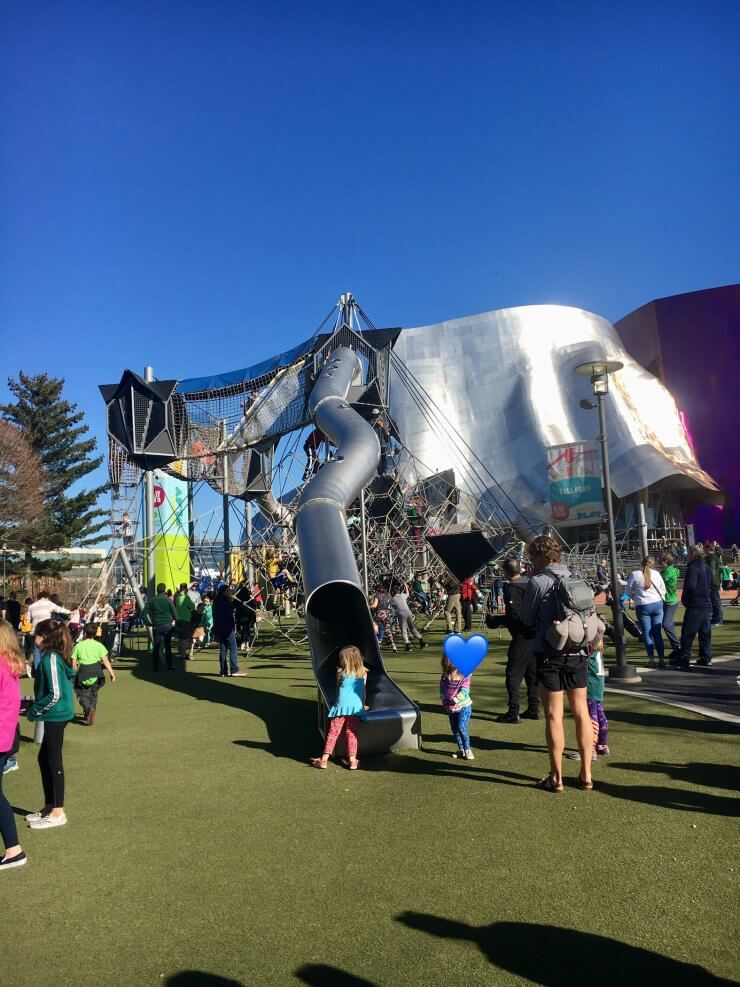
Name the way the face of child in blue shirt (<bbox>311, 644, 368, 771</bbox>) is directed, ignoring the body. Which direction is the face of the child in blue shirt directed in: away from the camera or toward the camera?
away from the camera

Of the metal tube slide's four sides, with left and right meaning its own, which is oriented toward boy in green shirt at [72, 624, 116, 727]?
right

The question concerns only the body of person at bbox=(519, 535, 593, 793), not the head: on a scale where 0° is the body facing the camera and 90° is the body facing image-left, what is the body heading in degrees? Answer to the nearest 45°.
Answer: approximately 135°

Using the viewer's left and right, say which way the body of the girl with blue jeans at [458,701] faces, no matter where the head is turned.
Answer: facing the viewer

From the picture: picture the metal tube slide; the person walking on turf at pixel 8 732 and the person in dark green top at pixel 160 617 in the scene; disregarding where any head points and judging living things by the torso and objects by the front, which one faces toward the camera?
the metal tube slide

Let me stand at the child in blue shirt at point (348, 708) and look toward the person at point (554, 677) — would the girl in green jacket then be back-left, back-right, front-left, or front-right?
back-right

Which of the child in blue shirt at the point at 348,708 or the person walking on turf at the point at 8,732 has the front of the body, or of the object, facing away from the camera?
the child in blue shirt

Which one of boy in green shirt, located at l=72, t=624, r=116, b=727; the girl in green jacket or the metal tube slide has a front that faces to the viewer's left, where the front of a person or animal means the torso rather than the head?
the girl in green jacket

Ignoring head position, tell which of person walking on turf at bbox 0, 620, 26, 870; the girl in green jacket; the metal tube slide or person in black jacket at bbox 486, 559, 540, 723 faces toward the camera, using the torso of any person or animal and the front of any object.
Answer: the metal tube slide

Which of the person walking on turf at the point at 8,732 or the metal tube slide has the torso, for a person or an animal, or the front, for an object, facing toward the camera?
the metal tube slide

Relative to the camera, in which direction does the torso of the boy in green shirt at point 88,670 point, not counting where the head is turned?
away from the camera

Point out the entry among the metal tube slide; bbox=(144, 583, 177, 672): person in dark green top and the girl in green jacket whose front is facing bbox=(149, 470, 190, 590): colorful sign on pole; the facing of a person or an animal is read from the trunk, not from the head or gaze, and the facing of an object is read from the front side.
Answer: the person in dark green top

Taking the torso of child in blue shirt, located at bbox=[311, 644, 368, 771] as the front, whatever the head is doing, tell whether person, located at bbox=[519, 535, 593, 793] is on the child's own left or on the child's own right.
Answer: on the child's own right

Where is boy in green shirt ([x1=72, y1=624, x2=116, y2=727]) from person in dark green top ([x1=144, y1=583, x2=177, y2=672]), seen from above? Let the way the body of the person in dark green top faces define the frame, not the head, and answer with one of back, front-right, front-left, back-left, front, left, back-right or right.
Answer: back

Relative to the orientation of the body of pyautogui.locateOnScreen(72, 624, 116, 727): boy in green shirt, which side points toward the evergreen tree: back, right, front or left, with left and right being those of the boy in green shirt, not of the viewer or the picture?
front

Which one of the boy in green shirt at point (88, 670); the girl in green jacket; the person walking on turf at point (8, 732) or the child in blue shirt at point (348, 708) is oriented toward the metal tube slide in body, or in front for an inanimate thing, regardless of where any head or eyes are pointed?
the child in blue shirt

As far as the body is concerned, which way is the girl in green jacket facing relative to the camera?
to the viewer's left
